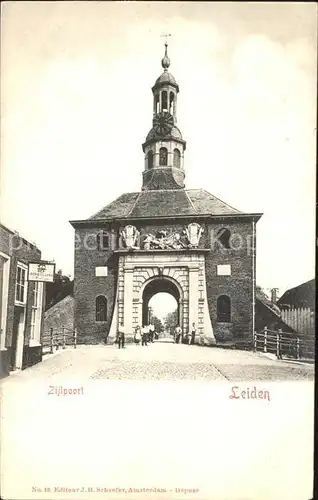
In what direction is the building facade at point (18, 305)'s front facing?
to the viewer's right

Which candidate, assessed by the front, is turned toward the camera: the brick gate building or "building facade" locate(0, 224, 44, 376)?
the brick gate building

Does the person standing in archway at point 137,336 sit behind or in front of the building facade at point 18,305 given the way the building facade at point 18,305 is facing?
in front

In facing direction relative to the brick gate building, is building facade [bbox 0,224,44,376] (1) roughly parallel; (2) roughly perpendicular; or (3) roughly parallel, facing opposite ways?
roughly perpendicular

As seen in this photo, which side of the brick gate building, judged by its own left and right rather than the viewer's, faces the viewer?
front
